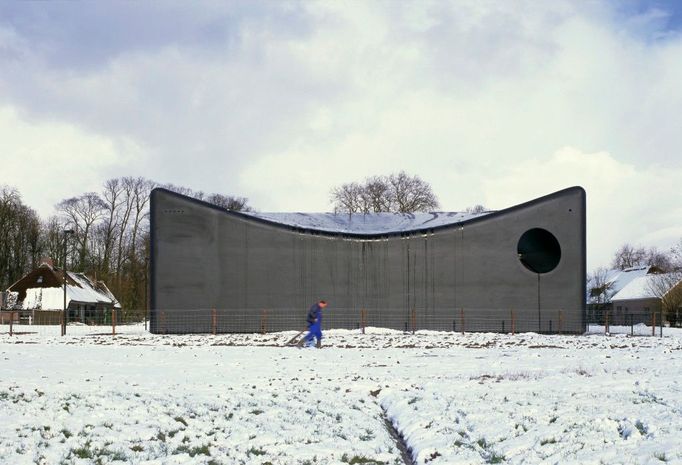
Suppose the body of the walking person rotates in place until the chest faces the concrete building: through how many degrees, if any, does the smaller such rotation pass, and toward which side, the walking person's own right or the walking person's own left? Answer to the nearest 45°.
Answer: approximately 90° to the walking person's own left

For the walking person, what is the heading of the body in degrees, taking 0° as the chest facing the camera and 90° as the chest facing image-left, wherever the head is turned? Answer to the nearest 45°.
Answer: approximately 270°

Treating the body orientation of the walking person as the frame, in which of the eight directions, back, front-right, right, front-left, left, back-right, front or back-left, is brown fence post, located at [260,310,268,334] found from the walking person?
left
